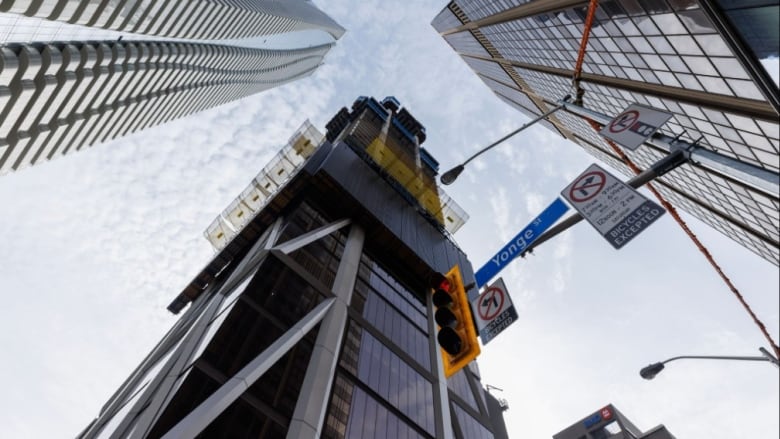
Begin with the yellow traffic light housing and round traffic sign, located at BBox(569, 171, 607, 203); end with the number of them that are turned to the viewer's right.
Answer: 0

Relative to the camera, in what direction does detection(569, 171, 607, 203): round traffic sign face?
facing the viewer

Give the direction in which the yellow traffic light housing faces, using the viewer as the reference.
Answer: facing the viewer and to the left of the viewer
